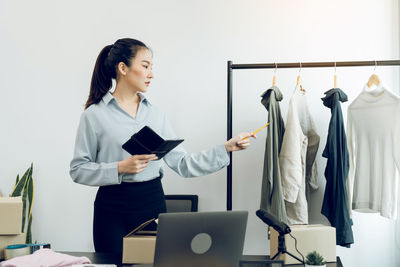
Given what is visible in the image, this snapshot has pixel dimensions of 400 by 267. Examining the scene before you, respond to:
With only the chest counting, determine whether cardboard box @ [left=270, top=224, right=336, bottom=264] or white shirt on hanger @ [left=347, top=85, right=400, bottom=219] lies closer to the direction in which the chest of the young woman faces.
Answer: the cardboard box

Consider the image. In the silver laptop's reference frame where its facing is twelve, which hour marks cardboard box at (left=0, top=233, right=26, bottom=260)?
The cardboard box is roughly at 10 o'clock from the silver laptop.

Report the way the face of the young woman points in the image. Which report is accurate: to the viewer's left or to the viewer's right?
to the viewer's right

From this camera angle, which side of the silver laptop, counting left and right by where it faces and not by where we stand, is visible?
back

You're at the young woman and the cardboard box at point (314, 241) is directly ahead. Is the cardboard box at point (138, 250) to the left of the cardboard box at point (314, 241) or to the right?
right

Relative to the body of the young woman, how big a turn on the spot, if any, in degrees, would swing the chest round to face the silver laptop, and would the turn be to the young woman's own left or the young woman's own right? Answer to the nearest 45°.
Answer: approximately 45° to the young woman's own right

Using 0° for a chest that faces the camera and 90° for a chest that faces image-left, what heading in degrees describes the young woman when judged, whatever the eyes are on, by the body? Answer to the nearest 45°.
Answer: approximately 315°

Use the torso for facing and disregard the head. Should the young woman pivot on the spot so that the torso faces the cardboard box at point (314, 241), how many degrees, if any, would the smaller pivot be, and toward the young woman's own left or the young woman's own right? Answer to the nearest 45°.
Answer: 0° — they already face it

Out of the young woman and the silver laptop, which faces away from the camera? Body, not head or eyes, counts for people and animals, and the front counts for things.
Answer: the silver laptop

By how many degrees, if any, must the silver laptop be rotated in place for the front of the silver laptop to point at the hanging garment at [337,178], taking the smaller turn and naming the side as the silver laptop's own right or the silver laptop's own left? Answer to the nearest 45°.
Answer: approximately 45° to the silver laptop's own right

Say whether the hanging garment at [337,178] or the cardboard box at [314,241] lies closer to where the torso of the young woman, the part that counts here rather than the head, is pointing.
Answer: the cardboard box

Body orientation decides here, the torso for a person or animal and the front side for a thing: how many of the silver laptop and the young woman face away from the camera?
1

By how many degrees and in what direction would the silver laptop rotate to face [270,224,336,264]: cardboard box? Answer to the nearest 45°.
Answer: approximately 45° to its right
